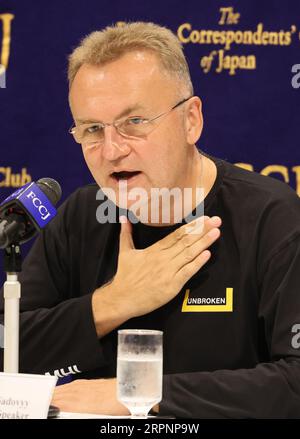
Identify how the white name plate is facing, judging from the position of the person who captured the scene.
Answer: facing the viewer

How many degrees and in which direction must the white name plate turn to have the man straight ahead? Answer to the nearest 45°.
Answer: approximately 135° to its left

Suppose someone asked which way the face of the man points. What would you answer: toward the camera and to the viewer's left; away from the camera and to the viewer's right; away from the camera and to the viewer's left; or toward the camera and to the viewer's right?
toward the camera and to the viewer's left
